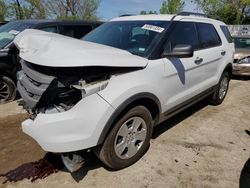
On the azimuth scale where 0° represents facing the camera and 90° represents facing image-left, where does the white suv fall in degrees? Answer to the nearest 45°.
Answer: approximately 45°

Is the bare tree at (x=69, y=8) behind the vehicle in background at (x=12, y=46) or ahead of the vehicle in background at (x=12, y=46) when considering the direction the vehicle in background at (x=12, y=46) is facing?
behind

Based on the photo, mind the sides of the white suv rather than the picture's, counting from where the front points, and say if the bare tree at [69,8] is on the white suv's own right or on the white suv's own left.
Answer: on the white suv's own right

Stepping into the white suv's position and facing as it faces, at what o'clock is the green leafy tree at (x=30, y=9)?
The green leafy tree is roughly at 4 o'clock from the white suv.

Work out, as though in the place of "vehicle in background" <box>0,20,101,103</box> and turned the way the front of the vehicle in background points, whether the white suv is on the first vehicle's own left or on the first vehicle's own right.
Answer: on the first vehicle's own left

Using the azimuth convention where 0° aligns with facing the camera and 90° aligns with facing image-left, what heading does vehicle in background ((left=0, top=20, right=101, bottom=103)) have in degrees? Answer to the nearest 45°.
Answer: approximately 45°

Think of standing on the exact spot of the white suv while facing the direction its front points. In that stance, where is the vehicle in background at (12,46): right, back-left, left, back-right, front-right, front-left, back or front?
right

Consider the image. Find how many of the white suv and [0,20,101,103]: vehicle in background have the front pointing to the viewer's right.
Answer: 0
